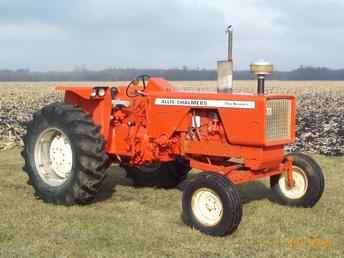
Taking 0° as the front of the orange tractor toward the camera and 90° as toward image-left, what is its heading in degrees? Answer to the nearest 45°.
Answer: approximately 315°
